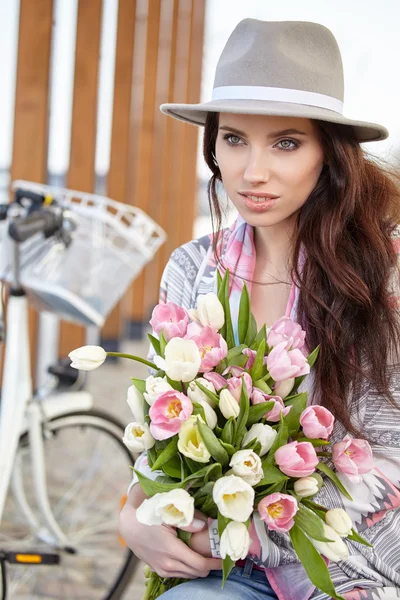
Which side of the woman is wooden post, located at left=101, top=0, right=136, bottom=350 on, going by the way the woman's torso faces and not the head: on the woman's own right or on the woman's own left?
on the woman's own right

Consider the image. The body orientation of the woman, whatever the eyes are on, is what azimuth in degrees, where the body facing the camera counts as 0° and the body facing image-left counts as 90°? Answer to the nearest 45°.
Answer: approximately 45°

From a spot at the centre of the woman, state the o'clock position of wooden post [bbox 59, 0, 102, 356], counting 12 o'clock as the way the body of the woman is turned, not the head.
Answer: The wooden post is roughly at 4 o'clock from the woman.

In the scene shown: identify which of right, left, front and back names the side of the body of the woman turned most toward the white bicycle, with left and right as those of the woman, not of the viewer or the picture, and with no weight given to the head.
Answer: right

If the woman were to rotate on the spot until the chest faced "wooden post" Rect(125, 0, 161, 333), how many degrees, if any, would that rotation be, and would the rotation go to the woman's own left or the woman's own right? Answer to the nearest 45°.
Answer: approximately 135° to the woman's own right
